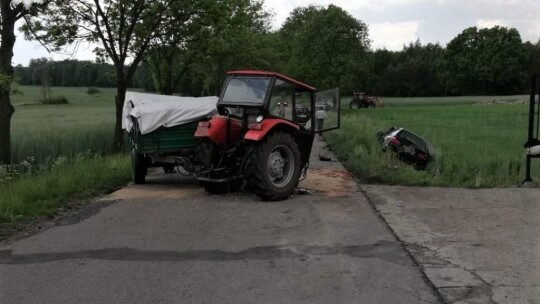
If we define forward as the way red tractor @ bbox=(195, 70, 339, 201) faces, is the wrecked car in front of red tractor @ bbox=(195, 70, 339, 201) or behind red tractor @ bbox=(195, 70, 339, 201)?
in front

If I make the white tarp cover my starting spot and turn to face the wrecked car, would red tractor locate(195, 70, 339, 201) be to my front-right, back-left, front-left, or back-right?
front-right

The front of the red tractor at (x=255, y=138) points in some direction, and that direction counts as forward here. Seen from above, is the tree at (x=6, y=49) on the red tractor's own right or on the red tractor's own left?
on the red tractor's own left

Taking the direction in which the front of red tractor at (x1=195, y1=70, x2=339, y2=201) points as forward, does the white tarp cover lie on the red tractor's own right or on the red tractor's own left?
on the red tractor's own left

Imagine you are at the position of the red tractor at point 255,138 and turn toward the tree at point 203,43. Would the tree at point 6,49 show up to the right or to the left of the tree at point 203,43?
left

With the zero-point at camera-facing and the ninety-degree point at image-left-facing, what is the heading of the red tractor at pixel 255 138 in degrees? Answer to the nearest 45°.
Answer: approximately 225°

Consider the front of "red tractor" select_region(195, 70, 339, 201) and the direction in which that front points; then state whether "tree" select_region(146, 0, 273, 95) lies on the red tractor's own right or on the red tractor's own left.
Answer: on the red tractor's own left

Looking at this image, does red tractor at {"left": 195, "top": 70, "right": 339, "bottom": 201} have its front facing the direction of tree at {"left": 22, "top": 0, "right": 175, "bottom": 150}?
no

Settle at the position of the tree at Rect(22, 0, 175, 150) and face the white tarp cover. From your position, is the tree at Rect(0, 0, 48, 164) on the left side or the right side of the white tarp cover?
right

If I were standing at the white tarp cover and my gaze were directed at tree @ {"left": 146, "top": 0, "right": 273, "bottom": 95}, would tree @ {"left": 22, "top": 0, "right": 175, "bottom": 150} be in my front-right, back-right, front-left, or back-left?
front-left
